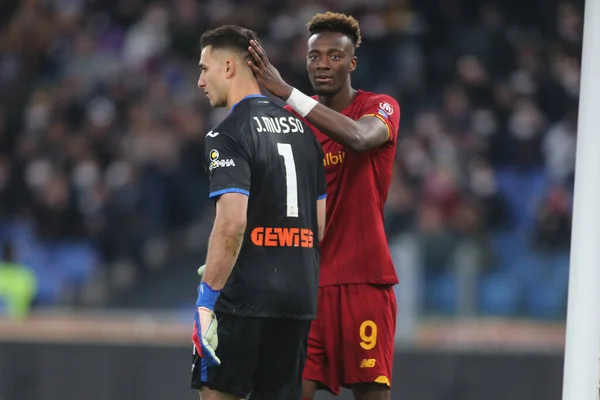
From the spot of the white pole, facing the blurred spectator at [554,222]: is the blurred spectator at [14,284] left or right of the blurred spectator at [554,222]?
left

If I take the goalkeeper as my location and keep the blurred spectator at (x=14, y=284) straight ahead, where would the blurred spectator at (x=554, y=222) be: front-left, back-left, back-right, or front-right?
front-right

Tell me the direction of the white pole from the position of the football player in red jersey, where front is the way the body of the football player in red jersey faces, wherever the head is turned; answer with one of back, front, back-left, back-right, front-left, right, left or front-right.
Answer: left

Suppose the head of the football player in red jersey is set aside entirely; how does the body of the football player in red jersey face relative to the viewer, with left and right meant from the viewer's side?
facing the viewer and to the left of the viewer

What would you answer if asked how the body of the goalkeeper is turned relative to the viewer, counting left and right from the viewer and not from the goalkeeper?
facing away from the viewer and to the left of the viewer

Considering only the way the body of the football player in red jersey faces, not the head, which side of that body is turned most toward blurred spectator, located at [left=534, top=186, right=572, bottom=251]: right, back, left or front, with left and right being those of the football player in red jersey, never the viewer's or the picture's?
back

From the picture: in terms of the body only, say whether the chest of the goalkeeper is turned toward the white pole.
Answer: no

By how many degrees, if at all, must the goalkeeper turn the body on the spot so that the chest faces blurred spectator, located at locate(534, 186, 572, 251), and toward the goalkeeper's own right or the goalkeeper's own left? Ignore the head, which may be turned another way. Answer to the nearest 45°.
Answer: approximately 90° to the goalkeeper's own right

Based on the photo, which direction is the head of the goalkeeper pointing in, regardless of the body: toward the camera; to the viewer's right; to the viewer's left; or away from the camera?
to the viewer's left

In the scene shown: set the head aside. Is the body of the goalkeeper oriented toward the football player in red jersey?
no

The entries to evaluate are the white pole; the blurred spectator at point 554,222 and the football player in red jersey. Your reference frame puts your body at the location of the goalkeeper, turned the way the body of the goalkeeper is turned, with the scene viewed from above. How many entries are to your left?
0

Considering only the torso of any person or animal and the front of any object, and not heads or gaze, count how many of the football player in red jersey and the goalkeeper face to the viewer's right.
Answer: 0

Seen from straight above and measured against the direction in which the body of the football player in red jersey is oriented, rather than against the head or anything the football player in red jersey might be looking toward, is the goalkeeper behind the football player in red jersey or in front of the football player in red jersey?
in front

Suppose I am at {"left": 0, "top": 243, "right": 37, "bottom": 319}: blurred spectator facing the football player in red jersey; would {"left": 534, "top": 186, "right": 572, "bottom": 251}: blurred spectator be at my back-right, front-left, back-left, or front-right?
front-left
